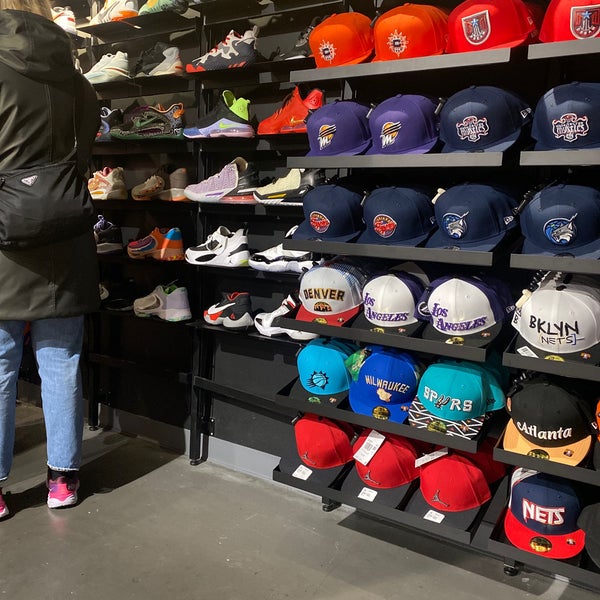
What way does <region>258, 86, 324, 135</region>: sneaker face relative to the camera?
to the viewer's left

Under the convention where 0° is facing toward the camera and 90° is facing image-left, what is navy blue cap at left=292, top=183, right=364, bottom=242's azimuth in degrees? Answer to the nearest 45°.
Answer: approximately 45°

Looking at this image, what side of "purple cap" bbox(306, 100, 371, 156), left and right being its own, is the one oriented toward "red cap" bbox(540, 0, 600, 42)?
left

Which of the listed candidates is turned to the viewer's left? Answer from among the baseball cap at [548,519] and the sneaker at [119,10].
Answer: the sneaker

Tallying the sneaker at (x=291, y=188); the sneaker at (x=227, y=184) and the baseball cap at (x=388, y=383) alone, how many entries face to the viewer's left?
2

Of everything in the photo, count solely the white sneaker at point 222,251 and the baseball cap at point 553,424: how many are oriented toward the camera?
1

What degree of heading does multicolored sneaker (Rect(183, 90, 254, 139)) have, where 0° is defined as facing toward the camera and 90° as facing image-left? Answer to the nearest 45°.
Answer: approximately 90°

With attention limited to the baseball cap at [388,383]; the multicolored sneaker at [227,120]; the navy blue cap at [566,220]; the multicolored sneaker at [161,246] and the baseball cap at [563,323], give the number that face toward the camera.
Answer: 3

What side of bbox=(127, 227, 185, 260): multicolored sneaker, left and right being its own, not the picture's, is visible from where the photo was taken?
left

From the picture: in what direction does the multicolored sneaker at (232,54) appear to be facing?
to the viewer's left

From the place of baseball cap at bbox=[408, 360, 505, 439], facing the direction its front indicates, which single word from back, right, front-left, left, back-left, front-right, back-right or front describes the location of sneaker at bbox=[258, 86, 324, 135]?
right
